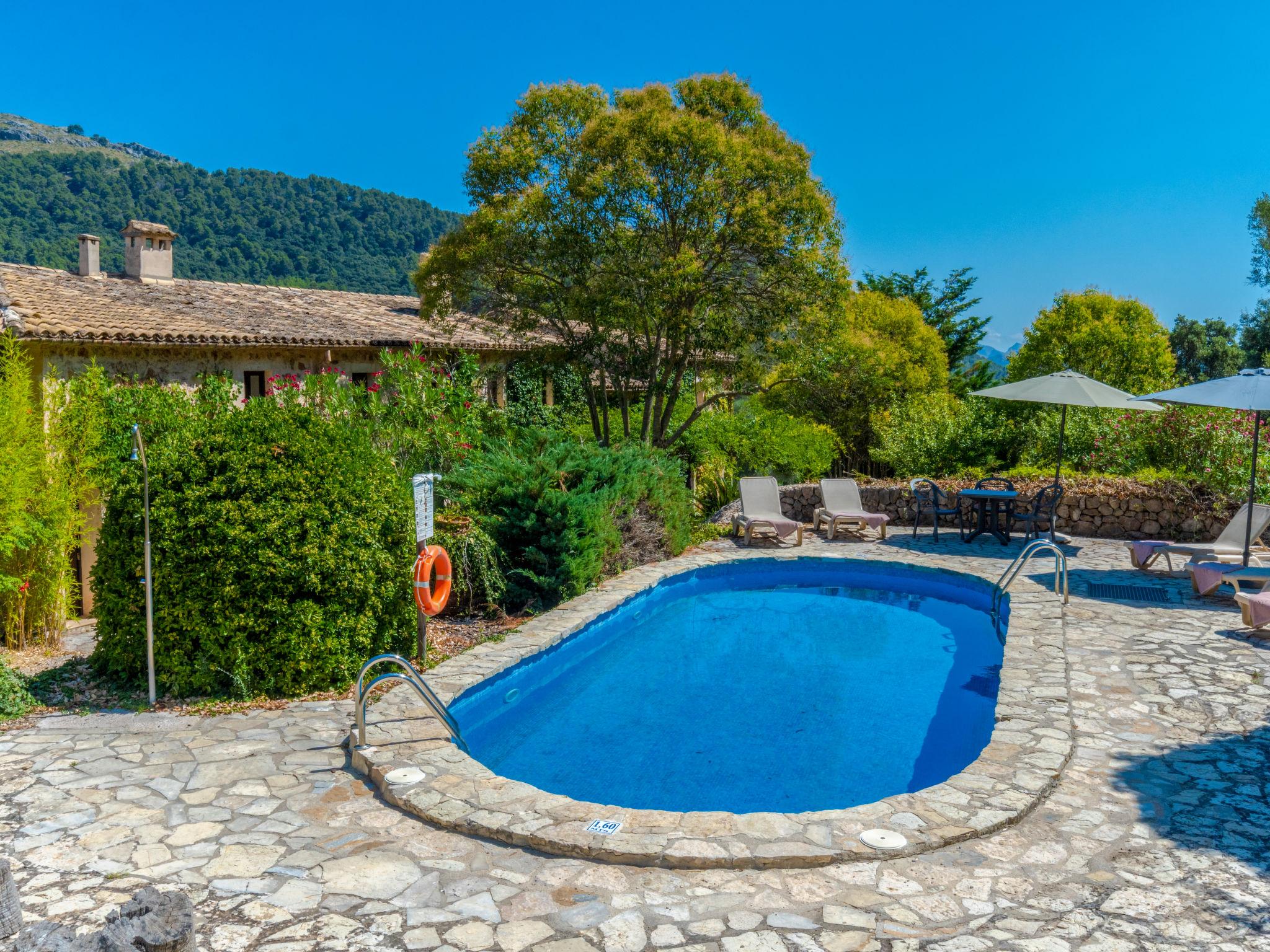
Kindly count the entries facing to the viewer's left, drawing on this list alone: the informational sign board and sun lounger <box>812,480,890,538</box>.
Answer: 0

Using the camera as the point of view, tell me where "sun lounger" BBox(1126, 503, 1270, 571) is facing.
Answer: facing to the left of the viewer

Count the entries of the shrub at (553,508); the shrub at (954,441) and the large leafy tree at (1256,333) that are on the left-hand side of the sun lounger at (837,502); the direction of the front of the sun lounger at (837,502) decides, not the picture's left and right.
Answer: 2

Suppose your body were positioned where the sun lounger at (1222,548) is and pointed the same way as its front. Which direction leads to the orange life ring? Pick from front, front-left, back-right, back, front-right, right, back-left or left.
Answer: front-left

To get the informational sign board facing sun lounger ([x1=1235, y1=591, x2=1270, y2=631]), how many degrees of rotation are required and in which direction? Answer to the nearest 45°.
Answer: approximately 45° to its left

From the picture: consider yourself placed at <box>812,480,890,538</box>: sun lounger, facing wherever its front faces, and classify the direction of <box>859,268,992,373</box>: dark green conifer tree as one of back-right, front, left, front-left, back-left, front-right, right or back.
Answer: back-left

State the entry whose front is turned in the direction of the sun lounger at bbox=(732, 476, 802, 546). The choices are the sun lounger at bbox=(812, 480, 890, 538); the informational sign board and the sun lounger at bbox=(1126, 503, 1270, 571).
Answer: the sun lounger at bbox=(1126, 503, 1270, 571)
